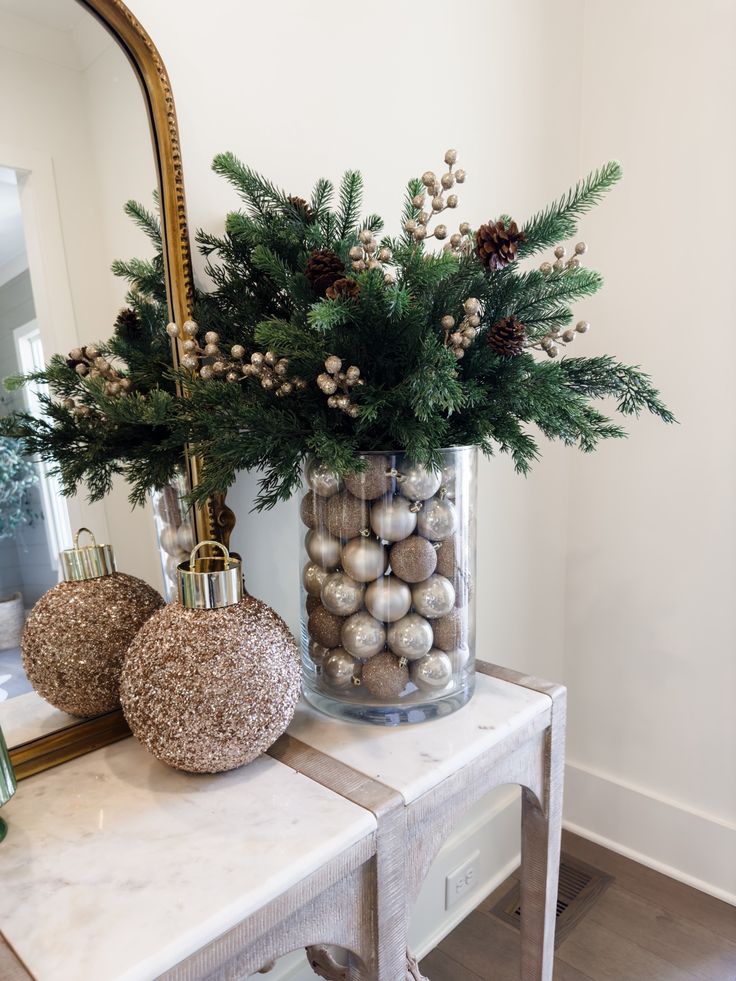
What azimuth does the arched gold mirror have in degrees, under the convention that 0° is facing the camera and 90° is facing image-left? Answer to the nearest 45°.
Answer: approximately 315°

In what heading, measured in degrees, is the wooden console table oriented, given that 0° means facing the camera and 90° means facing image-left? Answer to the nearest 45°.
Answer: approximately 315°

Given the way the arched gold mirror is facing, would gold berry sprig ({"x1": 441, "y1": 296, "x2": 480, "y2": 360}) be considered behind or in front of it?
in front
